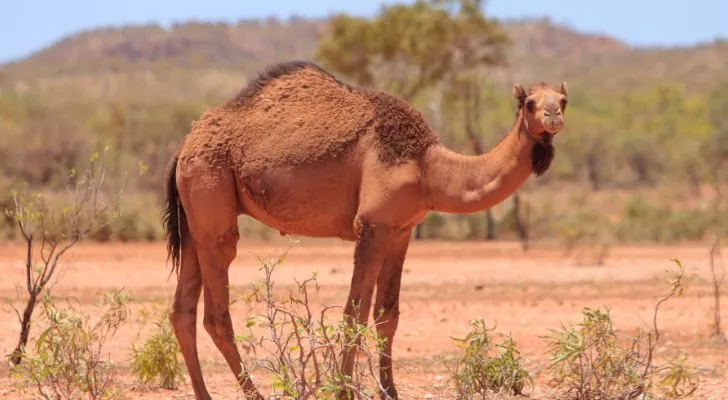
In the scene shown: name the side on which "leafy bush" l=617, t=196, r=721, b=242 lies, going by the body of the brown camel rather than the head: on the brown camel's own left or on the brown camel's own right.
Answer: on the brown camel's own left

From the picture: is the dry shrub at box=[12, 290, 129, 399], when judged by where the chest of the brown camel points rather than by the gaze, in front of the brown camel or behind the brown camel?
behind

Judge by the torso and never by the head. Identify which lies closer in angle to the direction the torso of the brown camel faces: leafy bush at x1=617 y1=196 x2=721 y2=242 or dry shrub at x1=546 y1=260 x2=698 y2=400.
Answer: the dry shrub

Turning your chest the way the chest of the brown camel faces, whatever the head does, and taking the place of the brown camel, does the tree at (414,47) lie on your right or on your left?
on your left

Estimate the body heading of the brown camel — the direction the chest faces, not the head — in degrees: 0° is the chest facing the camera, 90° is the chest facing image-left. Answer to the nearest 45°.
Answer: approximately 270°

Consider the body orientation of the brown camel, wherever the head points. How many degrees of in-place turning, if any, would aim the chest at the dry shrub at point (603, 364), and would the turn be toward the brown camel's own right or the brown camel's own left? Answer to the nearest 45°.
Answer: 0° — it already faces it
